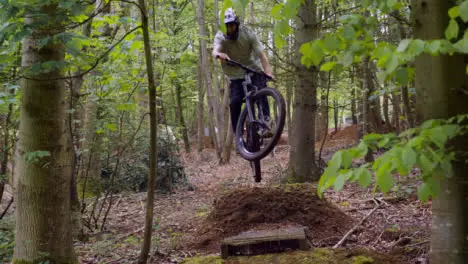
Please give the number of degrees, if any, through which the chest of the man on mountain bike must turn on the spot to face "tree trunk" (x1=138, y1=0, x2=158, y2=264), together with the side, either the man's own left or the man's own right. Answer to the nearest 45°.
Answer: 0° — they already face it

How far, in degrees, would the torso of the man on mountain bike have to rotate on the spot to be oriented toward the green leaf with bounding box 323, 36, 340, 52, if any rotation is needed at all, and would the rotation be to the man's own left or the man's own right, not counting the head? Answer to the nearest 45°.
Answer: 0° — they already face it

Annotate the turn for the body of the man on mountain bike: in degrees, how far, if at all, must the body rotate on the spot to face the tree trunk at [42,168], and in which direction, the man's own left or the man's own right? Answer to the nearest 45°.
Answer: approximately 45° to the man's own right

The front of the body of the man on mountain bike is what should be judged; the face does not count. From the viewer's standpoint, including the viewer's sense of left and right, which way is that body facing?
facing the viewer

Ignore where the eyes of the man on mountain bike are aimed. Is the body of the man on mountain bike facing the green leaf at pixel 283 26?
yes

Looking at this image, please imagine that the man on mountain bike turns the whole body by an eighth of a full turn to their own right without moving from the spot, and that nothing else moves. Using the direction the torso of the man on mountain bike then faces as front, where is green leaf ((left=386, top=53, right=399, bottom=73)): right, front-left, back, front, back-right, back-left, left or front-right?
front-left

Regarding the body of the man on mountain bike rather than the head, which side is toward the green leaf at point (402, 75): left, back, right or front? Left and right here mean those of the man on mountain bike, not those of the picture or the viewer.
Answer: front

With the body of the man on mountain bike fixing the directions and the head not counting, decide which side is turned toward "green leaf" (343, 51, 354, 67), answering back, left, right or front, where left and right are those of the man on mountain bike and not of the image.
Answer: front

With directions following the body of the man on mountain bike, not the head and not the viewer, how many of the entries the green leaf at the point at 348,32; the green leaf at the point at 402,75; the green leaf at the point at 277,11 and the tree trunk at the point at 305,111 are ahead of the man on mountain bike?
3

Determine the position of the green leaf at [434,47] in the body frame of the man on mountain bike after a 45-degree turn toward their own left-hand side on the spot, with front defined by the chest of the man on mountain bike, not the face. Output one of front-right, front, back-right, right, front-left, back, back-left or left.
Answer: front-right

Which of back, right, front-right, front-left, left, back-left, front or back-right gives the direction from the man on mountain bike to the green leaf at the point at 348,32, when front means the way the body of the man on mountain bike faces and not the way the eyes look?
front
